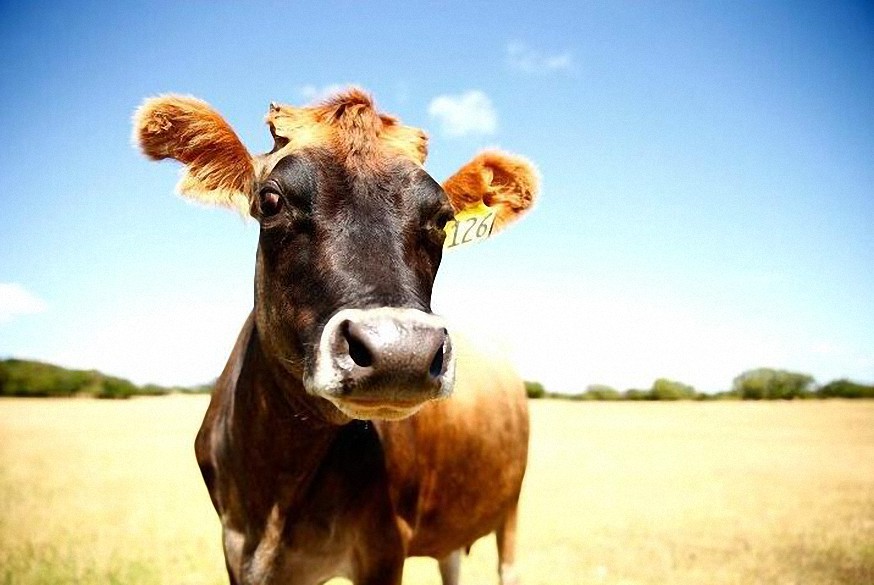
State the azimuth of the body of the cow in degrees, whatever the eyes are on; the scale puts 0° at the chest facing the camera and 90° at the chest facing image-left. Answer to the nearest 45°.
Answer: approximately 45°
